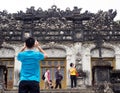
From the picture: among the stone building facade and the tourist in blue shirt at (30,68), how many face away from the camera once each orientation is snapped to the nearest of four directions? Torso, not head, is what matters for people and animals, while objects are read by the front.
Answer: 1

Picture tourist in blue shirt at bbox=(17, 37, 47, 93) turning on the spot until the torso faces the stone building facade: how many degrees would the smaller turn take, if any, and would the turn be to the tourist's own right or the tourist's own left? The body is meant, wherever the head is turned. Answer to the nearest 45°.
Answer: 0° — they already face it

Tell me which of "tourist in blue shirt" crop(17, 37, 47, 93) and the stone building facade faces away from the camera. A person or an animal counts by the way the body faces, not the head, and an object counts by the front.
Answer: the tourist in blue shirt

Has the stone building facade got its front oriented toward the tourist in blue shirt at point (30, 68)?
yes

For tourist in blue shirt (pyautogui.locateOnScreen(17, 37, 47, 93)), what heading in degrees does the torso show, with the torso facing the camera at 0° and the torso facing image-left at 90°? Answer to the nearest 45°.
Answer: approximately 180°

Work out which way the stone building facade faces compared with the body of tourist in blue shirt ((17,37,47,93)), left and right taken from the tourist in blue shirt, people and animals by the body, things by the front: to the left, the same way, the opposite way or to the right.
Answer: the opposite way

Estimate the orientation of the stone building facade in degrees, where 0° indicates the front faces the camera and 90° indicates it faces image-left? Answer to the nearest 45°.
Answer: approximately 0°
